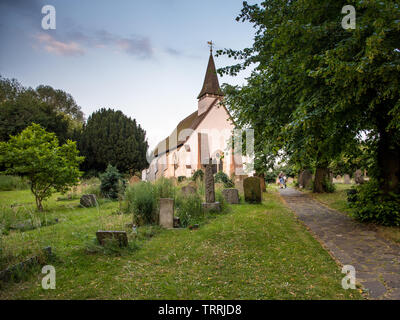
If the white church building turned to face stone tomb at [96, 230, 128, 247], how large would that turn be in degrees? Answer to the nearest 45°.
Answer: approximately 45° to its right

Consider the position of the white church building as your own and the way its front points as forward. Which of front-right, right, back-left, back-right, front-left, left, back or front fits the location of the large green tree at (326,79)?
front-right

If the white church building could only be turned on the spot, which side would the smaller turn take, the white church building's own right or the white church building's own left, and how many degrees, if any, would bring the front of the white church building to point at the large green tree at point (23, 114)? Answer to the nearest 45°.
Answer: approximately 135° to the white church building's own right

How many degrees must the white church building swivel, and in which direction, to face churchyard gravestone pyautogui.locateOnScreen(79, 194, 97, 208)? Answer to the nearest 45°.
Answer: approximately 45° to its right

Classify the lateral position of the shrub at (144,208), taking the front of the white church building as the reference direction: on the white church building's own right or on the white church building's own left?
on the white church building's own right

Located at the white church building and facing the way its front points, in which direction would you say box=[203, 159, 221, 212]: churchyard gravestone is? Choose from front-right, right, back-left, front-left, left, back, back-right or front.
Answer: front-right

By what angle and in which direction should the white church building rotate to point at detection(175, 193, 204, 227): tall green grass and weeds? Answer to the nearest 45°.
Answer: approximately 45° to its right

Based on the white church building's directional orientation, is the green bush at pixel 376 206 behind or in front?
in front

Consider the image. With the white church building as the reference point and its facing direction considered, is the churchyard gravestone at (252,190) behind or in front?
in front

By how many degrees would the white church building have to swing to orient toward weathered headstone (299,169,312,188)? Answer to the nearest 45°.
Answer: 0° — it already faces it

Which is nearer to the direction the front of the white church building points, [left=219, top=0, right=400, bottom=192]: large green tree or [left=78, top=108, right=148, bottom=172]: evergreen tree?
the large green tree

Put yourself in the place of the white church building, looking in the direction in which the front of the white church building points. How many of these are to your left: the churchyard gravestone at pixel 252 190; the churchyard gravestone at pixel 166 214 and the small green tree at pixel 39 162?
0
